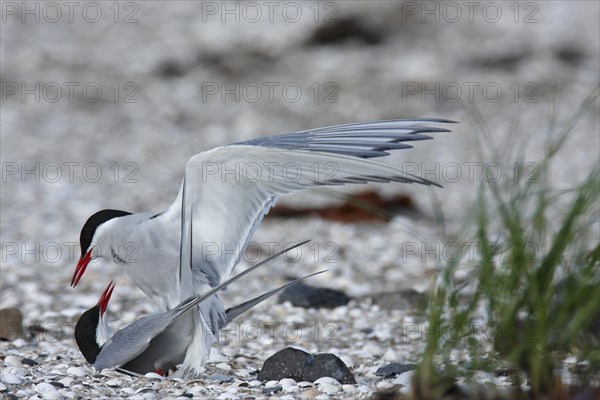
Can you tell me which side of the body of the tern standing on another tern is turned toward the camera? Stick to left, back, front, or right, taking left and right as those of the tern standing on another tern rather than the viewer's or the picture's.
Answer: left

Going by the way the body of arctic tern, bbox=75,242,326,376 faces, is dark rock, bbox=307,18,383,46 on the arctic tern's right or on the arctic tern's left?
on the arctic tern's right

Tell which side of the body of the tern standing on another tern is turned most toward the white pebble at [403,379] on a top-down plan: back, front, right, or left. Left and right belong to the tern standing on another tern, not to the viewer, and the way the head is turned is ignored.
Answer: back

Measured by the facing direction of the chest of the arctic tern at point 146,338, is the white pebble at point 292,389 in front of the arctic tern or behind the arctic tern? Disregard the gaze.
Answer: behind

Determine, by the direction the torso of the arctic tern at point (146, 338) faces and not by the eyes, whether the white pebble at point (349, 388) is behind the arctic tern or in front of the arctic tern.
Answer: behind

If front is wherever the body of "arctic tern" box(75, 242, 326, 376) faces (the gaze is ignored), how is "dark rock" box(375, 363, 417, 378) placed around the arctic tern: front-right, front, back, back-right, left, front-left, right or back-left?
back

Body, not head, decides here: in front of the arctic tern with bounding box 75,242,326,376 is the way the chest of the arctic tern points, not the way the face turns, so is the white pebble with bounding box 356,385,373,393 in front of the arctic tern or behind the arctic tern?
behind

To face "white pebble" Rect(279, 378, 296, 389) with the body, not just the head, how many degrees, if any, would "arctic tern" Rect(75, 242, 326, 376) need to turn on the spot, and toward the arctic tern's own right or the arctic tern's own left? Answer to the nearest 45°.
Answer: approximately 135° to the arctic tern's own left

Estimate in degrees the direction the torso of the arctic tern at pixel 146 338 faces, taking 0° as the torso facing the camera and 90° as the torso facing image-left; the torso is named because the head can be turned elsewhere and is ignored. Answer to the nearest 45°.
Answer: approximately 90°

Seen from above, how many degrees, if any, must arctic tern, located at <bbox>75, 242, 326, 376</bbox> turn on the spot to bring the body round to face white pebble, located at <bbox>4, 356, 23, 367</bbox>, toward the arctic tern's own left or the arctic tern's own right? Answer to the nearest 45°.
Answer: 0° — it already faces it

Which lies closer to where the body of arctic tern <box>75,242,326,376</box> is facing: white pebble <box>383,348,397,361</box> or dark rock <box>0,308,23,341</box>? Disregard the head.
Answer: the dark rock

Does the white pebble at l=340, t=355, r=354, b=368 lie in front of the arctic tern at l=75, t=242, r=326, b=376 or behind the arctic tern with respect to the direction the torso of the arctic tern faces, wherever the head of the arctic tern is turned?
behind
